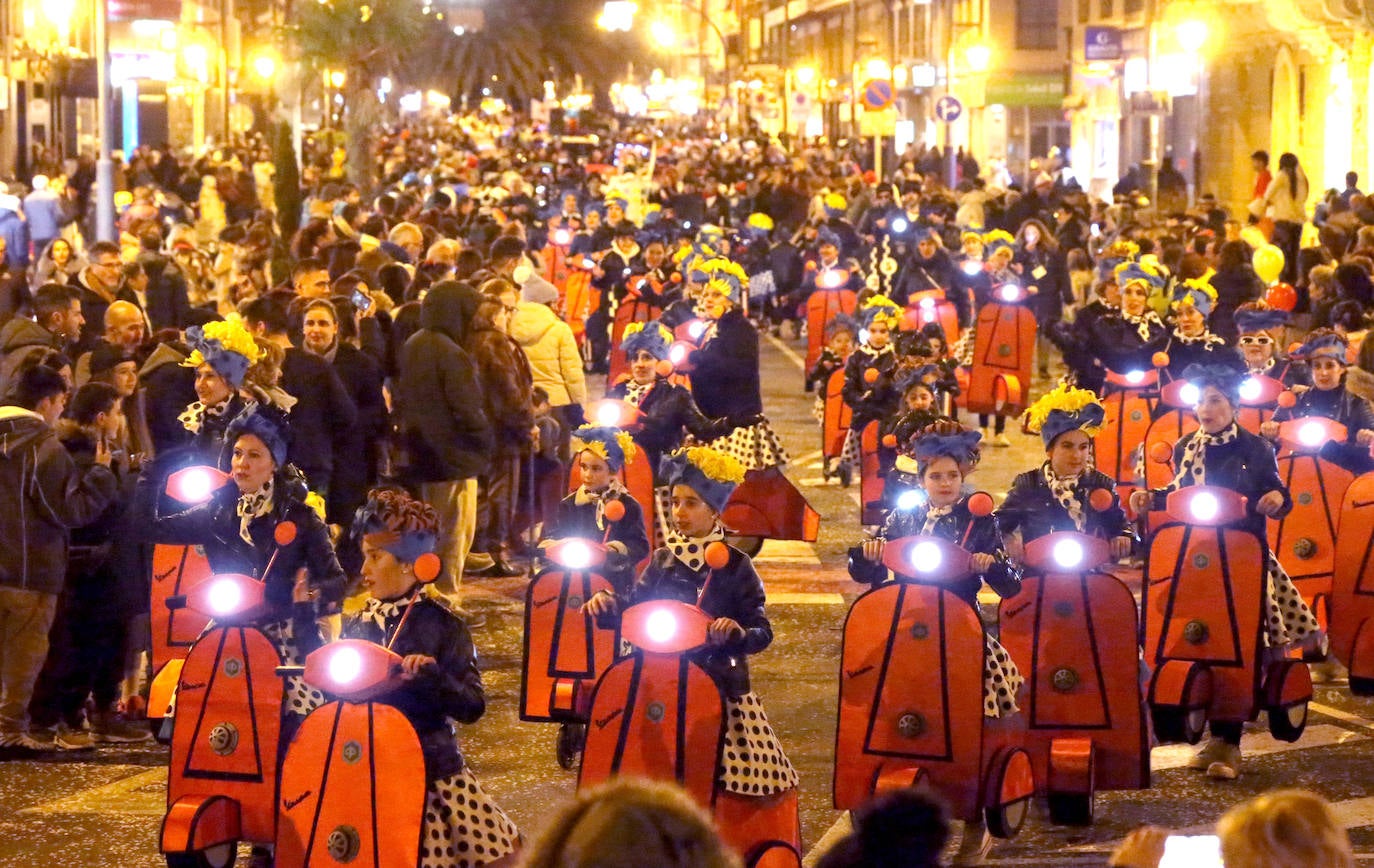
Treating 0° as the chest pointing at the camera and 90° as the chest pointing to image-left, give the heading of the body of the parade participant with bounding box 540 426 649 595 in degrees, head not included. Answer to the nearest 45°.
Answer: approximately 45°

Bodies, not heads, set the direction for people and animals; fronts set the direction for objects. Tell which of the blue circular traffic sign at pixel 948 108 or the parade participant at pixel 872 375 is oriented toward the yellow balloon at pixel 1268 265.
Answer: the blue circular traffic sign

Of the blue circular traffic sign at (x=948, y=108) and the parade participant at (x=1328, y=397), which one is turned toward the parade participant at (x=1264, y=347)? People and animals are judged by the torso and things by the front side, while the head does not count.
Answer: the blue circular traffic sign

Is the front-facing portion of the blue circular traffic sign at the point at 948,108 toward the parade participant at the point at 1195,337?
yes

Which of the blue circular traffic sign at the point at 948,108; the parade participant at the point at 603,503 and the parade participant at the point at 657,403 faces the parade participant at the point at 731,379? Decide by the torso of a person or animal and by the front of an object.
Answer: the blue circular traffic sign

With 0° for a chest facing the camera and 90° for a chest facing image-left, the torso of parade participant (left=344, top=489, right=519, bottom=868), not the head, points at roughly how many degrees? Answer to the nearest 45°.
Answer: approximately 45°

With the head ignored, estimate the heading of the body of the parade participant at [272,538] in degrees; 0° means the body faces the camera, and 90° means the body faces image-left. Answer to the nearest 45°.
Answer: approximately 45°

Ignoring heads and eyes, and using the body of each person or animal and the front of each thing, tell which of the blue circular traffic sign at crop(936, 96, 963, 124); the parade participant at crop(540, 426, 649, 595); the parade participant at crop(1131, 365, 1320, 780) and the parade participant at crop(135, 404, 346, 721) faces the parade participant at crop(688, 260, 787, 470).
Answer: the blue circular traffic sign

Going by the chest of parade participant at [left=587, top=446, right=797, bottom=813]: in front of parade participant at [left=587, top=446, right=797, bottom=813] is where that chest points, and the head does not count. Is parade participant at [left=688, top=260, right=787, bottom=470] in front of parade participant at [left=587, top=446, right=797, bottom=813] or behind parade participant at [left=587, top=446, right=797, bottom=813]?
behind

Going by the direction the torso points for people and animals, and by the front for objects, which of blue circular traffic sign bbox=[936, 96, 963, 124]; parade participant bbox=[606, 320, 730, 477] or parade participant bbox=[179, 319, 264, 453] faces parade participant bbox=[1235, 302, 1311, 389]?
the blue circular traffic sign
